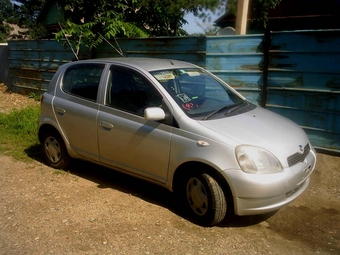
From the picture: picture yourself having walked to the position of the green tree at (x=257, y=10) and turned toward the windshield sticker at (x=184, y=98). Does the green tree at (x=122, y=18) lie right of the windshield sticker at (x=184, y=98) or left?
right

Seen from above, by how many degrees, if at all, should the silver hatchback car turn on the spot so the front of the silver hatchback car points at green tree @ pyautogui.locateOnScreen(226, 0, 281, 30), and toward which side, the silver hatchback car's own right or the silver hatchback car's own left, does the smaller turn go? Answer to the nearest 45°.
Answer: approximately 135° to the silver hatchback car's own left

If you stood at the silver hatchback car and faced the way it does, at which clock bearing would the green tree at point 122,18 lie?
The green tree is roughly at 7 o'clock from the silver hatchback car.

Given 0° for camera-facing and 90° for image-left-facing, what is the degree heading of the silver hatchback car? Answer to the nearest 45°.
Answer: approximately 315°
